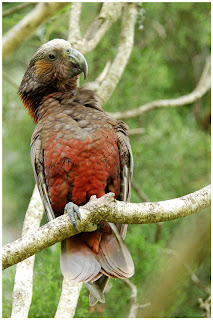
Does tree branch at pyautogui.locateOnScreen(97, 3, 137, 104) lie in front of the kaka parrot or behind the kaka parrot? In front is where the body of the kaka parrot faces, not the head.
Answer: behind

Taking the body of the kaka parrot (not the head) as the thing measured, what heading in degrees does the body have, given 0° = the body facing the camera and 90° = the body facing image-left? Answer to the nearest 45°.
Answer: approximately 0°
